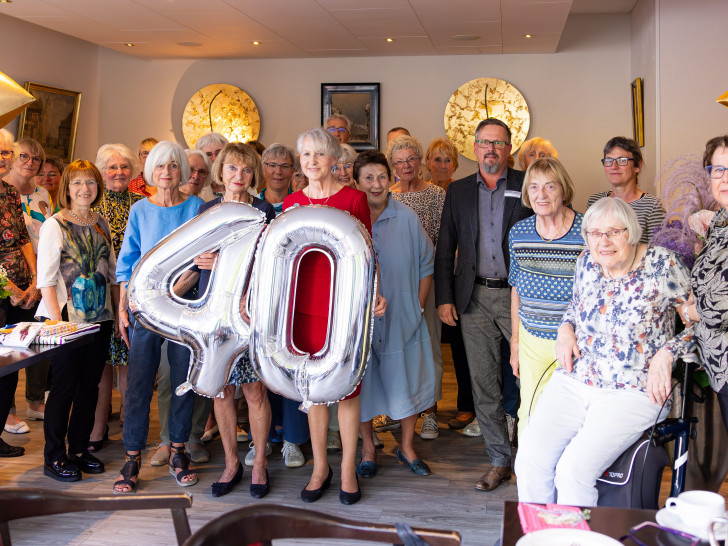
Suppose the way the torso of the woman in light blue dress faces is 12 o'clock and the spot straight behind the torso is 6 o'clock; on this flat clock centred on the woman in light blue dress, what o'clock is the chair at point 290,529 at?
The chair is roughly at 12 o'clock from the woman in light blue dress.

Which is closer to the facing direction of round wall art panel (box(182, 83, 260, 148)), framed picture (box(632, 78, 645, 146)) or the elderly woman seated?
the elderly woman seated

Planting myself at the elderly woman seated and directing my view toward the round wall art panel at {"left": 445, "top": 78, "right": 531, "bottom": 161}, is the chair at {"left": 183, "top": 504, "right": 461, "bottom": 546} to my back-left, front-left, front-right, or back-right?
back-left

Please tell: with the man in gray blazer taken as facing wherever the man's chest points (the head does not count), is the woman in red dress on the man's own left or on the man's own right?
on the man's own right

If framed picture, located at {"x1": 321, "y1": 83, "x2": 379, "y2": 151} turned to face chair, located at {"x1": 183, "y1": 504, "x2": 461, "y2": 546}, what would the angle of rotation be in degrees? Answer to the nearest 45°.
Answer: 0° — it already faces it
